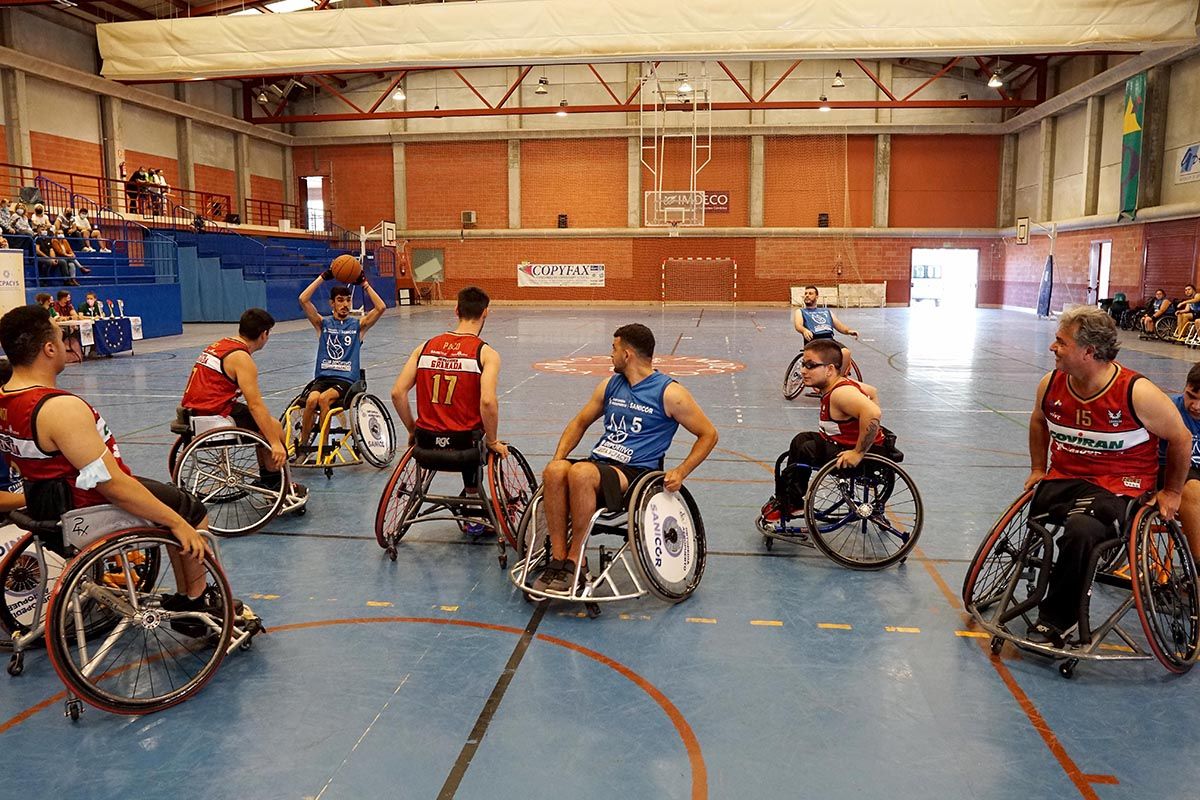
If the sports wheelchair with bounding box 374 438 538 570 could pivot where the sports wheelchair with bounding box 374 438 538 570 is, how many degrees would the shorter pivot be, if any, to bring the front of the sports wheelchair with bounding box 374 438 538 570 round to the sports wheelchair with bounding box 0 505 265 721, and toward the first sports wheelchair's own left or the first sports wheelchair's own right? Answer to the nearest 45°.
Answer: approximately 135° to the first sports wheelchair's own left

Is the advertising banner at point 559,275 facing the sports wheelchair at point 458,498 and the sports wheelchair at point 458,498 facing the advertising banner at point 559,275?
yes

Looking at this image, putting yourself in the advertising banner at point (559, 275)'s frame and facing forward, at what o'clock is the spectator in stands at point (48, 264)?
The spectator in stands is roughly at 1 o'clock from the advertising banner.

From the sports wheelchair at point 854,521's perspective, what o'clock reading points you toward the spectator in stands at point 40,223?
The spectator in stands is roughly at 1 o'clock from the sports wheelchair.

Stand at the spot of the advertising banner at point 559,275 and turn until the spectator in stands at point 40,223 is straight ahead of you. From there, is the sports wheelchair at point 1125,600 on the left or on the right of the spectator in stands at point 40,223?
left

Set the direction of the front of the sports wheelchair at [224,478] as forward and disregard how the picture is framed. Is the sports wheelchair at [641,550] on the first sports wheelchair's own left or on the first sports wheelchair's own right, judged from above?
on the first sports wheelchair's own right

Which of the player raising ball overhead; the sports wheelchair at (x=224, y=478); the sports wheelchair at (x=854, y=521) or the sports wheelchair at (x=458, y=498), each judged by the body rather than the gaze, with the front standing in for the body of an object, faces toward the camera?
the player raising ball overhead

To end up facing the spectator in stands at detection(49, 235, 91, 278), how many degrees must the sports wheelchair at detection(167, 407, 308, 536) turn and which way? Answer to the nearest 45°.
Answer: approximately 90° to its left

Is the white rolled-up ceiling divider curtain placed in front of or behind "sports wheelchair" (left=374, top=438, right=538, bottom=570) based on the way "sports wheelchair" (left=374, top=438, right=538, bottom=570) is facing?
in front

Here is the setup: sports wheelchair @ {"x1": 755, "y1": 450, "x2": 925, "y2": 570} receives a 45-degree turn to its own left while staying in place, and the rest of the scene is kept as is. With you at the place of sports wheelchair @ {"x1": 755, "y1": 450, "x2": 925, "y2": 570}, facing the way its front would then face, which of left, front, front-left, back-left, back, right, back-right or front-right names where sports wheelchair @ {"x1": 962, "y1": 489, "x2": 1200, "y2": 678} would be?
left
